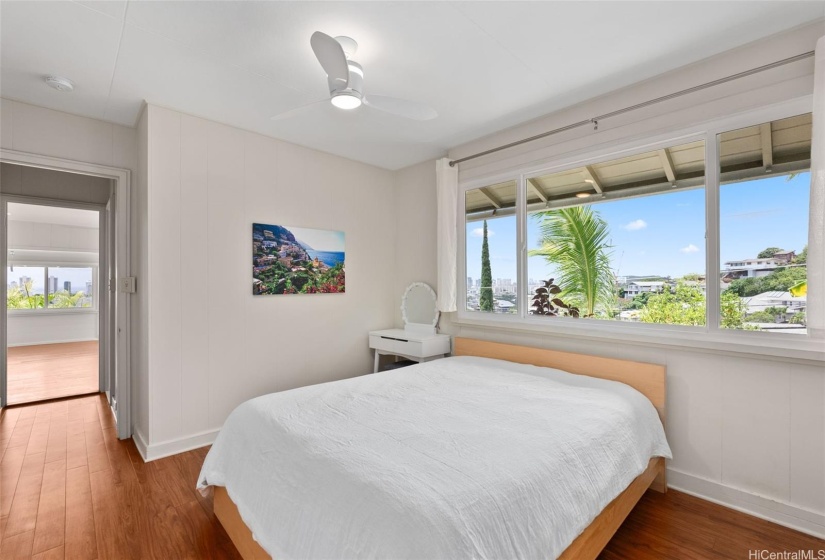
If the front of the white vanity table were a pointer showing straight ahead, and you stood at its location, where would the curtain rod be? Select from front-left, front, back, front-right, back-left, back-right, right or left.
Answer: left

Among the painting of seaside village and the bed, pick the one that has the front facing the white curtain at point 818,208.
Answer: the painting of seaside village

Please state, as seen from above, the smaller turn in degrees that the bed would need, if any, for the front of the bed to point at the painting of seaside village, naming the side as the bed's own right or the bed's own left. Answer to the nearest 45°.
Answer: approximately 90° to the bed's own right

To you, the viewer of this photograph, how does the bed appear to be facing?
facing the viewer and to the left of the viewer

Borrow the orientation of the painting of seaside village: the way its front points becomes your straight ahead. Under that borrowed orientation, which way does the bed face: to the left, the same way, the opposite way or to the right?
to the right

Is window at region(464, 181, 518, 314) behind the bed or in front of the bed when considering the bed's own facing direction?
behind

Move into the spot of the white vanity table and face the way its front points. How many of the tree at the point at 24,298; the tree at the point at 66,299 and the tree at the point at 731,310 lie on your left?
1

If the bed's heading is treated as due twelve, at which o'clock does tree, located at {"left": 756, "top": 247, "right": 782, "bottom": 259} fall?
The tree is roughly at 7 o'clock from the bed.

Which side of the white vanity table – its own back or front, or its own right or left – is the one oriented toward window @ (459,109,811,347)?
left

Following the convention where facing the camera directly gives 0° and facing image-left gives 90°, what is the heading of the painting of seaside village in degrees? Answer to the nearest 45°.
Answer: approximately 315°

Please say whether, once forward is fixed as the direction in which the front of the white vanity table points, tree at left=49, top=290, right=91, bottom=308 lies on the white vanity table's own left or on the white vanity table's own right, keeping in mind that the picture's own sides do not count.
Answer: on the white vanity table's own right

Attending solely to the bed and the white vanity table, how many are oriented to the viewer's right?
0

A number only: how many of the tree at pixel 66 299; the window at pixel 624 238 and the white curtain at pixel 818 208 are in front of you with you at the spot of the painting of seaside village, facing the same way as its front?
2
